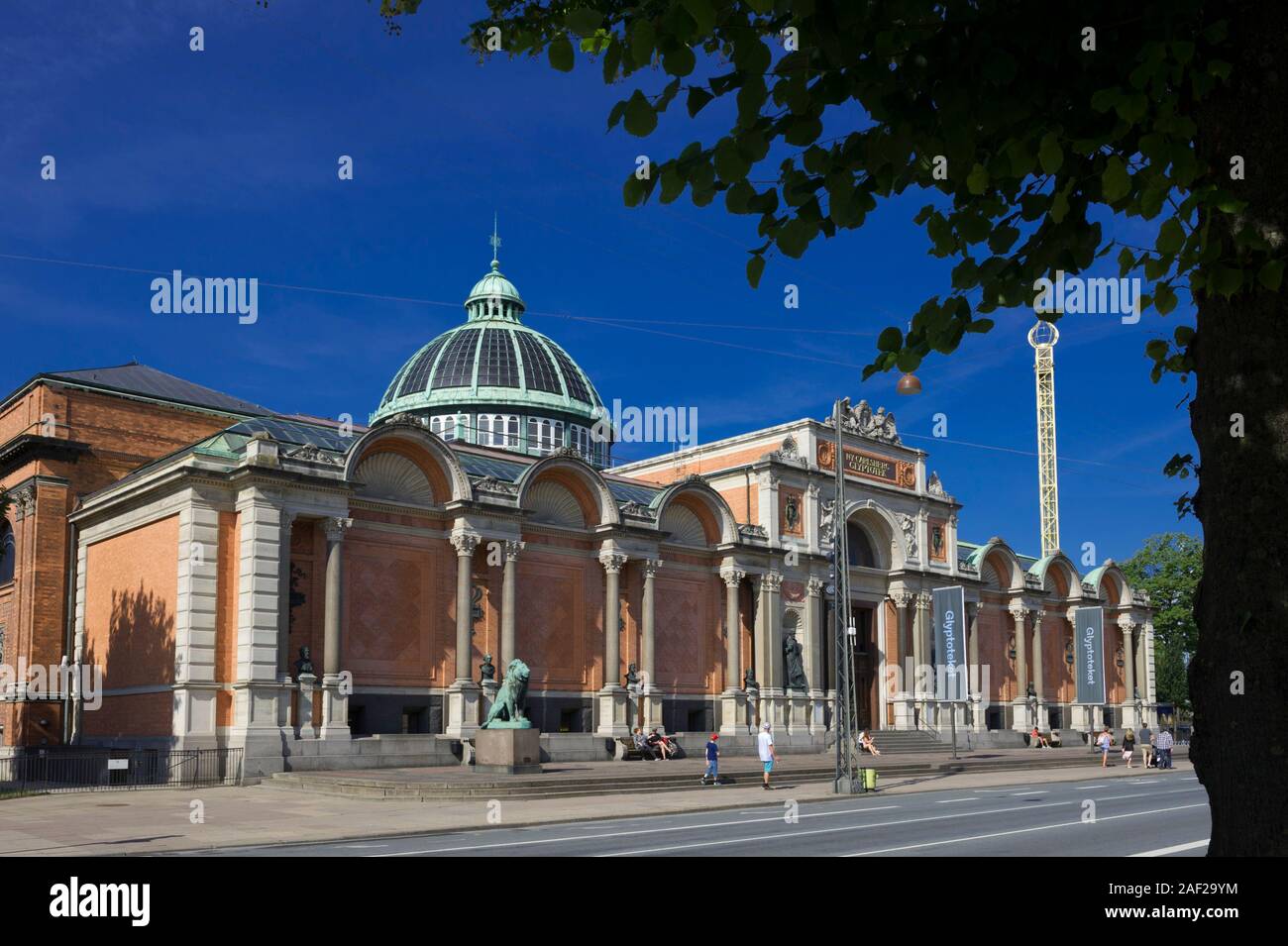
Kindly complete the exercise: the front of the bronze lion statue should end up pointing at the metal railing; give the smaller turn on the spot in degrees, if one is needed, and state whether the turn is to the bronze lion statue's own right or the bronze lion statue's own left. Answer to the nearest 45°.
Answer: approximately 135° to the bronze lion statue's own right

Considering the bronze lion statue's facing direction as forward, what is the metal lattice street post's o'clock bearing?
The metal lattice street post is roughly at 11 o'clock from the bronze lion statue.
